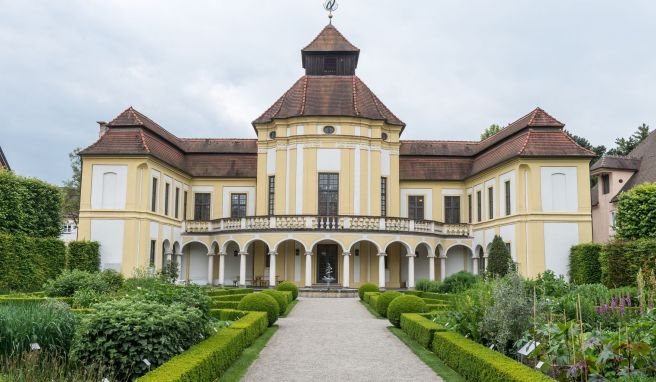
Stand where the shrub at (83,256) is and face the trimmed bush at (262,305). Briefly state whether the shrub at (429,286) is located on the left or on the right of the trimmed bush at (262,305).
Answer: left

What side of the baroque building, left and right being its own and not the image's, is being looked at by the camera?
front

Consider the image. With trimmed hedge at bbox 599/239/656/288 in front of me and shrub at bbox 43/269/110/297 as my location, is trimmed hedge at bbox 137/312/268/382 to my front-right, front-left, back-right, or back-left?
front-right

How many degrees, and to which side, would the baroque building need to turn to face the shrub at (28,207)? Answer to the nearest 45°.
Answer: approximately 45° to its right

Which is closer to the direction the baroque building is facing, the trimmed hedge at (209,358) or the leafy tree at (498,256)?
the trimmed hedge

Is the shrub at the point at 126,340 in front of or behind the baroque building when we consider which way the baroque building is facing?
in front

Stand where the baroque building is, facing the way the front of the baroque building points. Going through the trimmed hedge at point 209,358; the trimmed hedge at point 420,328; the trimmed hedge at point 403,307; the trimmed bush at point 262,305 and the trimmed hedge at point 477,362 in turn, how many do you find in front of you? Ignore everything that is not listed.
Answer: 5

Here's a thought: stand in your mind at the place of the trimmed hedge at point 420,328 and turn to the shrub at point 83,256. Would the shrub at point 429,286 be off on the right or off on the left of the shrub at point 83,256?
right

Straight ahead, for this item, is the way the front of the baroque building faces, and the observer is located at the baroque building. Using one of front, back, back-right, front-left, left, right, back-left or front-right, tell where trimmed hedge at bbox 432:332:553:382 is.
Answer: front

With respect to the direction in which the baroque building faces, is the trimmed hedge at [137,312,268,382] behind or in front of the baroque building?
in front

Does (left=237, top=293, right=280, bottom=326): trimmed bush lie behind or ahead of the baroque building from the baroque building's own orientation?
ahead

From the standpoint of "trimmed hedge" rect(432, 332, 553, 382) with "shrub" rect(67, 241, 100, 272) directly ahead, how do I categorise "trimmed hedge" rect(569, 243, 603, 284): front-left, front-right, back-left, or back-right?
front-right

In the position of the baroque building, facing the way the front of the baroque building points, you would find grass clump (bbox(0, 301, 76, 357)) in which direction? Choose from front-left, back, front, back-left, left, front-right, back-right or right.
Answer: front

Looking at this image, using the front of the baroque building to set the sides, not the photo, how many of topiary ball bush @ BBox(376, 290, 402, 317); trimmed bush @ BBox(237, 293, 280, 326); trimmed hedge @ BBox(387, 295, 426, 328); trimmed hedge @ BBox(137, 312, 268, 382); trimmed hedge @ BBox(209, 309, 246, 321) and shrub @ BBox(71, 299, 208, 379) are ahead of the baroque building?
6

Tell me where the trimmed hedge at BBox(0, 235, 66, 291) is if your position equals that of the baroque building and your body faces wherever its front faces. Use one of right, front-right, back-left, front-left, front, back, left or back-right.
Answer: front-right

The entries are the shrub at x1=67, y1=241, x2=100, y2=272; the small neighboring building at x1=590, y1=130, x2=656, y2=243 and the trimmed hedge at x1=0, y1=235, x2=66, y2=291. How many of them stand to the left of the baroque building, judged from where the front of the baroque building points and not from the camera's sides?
1

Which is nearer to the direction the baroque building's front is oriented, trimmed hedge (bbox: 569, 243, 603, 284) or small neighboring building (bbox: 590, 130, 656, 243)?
the trimmed hedge

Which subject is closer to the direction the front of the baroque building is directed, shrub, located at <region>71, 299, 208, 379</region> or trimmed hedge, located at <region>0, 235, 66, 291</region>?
the shrub

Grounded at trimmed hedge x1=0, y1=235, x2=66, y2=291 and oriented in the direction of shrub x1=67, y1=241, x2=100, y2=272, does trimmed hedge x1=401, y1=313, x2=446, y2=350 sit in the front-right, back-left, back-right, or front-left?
back-right
